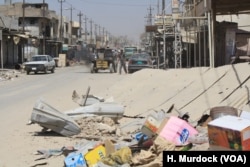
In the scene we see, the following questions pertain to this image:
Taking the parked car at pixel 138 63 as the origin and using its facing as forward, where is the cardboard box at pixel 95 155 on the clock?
The cardboard box is roughly at 6 o'clock from the parked car.

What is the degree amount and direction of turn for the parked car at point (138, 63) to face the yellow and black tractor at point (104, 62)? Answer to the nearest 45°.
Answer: approximately 90° to its left

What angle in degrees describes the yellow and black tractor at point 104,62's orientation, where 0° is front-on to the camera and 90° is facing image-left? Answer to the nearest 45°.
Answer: approximately 0°

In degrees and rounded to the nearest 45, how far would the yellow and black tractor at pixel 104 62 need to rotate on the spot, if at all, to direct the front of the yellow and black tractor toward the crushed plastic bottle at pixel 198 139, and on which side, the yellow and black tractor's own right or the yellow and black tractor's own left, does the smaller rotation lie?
0° — it already faces it

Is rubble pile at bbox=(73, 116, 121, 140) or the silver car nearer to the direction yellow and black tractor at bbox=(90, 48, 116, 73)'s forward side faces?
the rubble pile

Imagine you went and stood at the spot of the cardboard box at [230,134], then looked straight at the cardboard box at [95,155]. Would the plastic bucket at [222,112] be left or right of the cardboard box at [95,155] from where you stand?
right

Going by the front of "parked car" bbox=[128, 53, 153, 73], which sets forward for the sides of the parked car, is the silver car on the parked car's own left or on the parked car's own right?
on the parked car's own left

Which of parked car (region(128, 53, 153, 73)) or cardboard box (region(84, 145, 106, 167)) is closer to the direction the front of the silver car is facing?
the cardboard box

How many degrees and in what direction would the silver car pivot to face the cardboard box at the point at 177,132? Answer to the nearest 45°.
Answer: approximately 45° to its left
